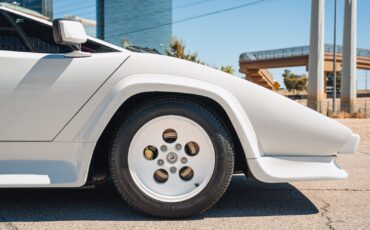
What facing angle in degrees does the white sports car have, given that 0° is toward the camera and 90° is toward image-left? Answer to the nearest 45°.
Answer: approximately 270°
